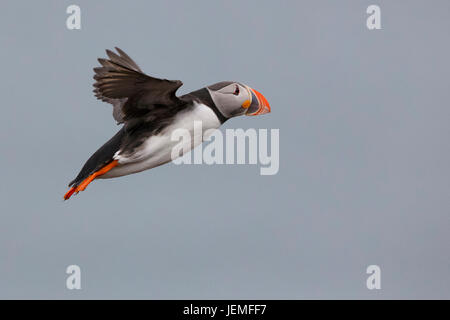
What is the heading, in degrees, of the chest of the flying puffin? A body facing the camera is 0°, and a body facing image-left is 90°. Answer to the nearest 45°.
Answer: approximately 270°
